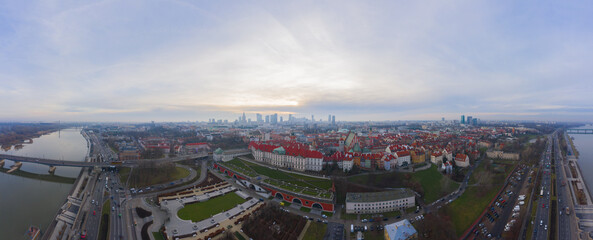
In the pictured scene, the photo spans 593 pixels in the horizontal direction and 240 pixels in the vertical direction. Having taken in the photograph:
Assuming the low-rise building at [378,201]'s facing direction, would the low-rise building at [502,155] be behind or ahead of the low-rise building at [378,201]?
behind

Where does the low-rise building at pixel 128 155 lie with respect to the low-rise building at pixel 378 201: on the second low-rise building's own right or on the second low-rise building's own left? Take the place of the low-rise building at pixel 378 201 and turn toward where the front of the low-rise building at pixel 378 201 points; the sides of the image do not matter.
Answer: on the second low-rise building's own right

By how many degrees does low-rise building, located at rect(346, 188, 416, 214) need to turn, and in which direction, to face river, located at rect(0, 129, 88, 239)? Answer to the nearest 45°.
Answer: approximately 90° to its right

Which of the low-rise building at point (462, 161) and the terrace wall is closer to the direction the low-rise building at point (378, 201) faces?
the terrace wall

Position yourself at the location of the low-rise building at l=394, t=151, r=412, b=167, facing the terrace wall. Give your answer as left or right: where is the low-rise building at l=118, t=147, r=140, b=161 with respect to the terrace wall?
right

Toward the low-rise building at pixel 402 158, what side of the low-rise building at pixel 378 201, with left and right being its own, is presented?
back

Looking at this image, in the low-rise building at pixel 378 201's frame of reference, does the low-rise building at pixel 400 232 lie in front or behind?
in front

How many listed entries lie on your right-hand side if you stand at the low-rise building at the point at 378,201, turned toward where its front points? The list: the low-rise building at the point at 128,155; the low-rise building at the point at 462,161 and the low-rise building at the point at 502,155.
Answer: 1

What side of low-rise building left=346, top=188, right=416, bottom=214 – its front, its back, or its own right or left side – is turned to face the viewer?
front

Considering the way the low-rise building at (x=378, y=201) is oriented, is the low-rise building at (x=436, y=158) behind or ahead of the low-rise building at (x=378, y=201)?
behind
